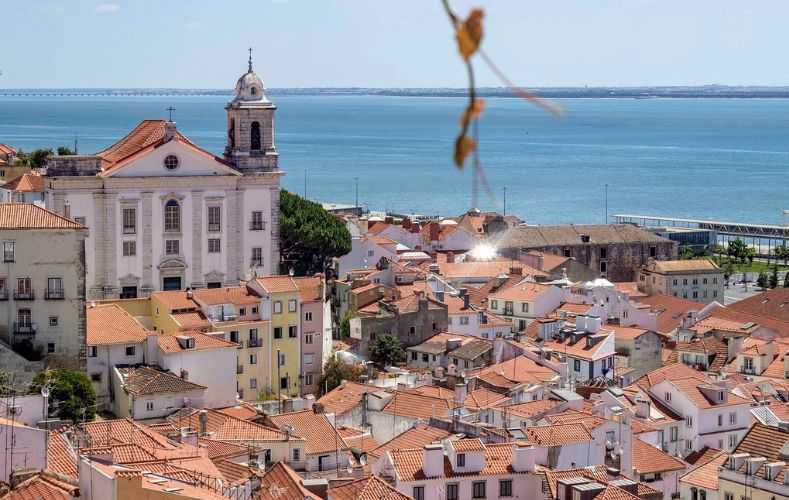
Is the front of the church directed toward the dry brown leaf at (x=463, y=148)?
yes

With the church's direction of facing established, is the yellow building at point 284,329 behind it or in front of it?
in front

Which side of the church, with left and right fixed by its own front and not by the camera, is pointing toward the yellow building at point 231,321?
front

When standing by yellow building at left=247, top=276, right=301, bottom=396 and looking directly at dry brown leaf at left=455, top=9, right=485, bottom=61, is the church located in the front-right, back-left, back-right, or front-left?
back-right

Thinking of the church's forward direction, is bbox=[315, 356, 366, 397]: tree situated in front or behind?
in front

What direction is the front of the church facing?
toward the camera

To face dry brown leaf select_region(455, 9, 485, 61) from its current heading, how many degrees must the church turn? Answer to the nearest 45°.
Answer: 0° — it already faces it

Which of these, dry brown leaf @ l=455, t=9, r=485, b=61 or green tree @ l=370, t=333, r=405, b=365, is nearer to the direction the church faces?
the dry brown leaf

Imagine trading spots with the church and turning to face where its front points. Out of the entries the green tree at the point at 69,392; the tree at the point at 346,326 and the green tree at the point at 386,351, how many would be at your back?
0

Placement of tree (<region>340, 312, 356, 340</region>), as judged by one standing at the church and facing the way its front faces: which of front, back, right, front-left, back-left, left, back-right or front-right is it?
front-left

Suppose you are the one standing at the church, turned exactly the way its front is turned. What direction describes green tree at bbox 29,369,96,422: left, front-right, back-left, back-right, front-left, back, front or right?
front
